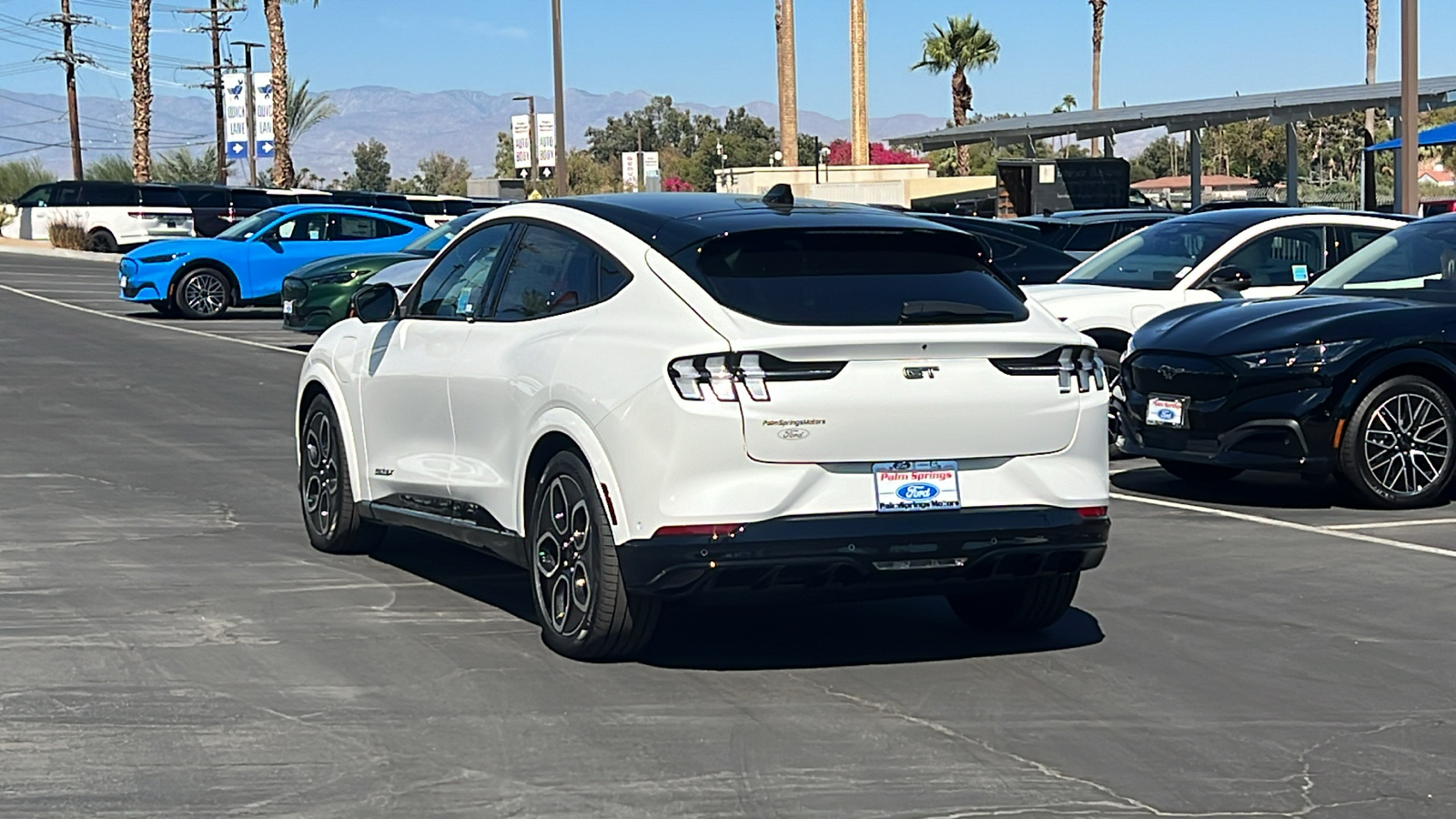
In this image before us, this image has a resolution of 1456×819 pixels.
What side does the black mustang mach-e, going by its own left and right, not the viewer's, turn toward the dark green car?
right

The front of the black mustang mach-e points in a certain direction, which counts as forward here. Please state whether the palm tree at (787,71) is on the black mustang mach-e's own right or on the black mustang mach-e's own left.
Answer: on the black mustang mach-e's own right

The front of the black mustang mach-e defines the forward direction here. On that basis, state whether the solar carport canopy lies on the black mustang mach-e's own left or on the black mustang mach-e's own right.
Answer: on the black mustang mach-e's own right

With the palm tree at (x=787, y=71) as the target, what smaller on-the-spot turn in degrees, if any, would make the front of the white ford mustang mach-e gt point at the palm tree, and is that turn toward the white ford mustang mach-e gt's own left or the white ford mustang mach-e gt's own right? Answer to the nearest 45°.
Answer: approximately 45° to the white ford mustang mach-e gt's own right

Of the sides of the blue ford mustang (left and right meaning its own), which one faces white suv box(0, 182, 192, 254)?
right

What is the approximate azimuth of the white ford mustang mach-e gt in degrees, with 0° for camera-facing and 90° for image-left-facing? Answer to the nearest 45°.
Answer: approximately 135°

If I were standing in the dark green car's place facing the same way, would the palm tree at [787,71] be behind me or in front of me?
behind

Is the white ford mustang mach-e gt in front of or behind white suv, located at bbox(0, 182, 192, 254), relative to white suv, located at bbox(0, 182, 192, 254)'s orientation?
behind

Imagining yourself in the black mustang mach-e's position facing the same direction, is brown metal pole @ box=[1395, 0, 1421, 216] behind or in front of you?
behind

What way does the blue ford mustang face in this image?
to the viewer's left

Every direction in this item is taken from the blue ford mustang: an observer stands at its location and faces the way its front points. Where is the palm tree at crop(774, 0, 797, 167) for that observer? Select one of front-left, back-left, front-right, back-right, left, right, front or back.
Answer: back-right

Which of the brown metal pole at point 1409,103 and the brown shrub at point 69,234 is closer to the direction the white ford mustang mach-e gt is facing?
the brown shrub

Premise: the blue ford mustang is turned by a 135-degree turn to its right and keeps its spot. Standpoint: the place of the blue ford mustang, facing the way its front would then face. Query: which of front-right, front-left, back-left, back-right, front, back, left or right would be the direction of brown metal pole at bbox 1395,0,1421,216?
right

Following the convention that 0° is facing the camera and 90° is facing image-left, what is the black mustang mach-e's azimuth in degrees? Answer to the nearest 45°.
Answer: approximately 45°
